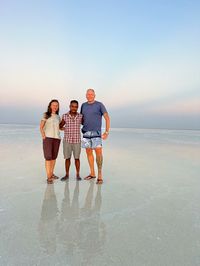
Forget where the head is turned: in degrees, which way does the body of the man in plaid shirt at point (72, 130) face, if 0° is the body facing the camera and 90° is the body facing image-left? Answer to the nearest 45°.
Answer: approximately 0°
